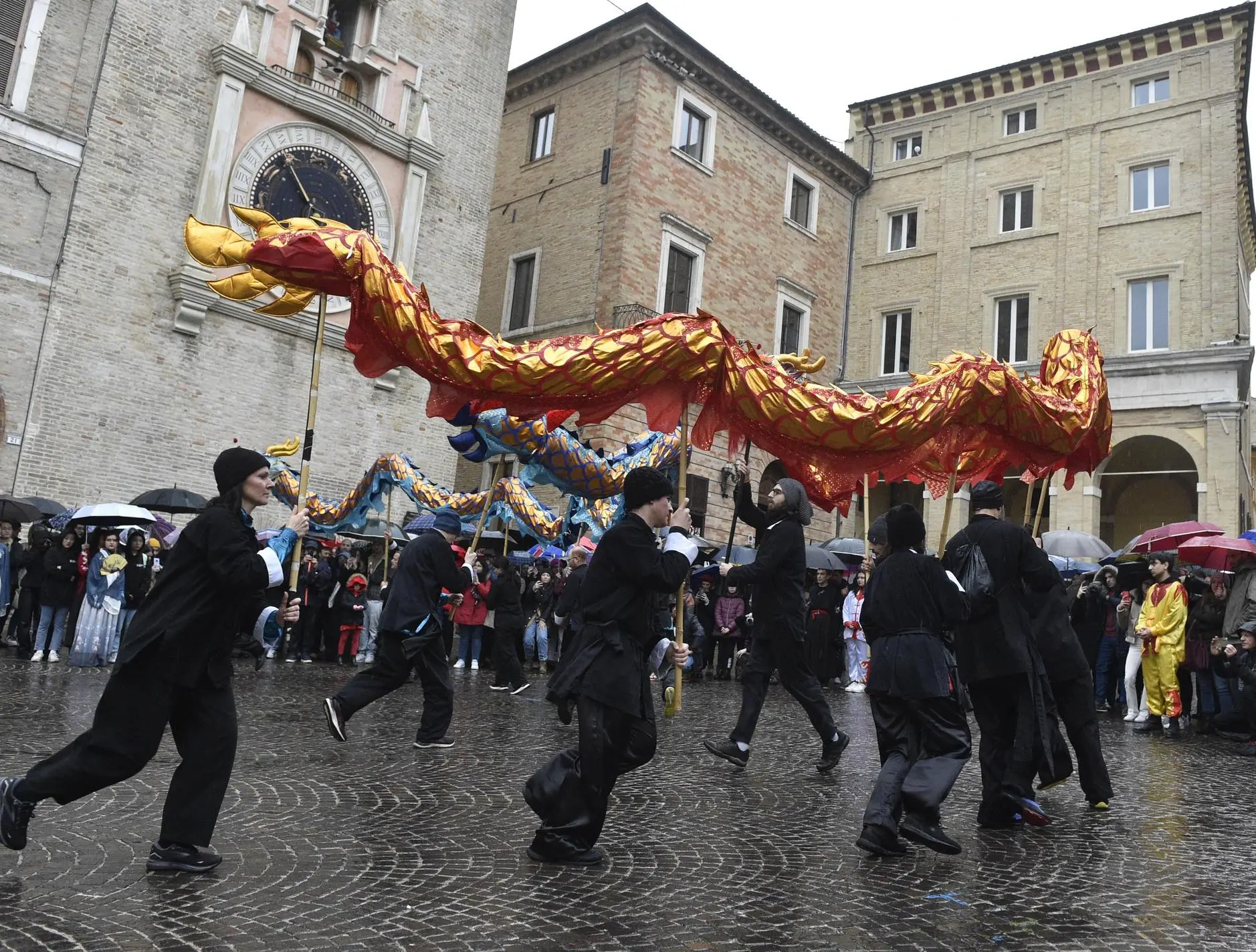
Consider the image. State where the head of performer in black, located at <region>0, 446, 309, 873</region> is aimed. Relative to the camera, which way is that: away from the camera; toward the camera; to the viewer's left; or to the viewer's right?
to the viewer's right

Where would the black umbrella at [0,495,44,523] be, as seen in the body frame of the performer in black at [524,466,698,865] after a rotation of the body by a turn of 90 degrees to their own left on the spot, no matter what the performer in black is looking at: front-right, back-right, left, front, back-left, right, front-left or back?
front-left

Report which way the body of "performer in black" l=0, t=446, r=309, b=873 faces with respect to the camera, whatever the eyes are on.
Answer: to the viewer's right

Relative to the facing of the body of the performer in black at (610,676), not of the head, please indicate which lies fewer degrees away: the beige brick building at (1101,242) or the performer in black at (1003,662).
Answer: the performer in black

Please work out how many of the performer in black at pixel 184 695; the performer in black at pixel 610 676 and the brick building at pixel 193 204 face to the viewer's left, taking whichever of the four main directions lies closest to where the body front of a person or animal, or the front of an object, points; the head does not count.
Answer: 0

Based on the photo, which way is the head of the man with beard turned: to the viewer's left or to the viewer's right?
to the viewer's left

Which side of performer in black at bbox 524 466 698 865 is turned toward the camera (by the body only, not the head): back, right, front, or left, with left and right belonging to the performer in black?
right

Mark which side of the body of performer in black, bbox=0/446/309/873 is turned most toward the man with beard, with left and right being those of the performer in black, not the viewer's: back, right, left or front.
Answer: front

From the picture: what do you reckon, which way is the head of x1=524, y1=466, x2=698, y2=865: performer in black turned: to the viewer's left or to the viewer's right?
to the viewer's right

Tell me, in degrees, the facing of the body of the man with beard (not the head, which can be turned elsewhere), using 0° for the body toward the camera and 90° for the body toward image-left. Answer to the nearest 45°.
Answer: approximately 90°

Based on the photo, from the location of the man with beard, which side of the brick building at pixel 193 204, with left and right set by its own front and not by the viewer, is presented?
front

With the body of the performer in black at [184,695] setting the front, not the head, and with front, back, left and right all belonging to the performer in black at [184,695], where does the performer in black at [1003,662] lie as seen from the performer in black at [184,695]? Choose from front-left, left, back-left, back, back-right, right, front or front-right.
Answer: front
